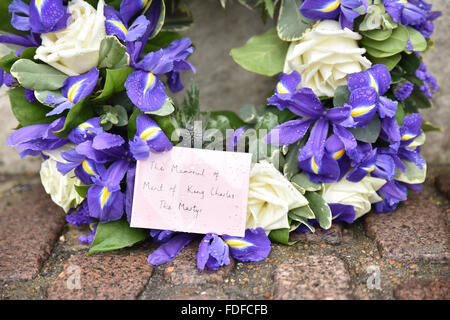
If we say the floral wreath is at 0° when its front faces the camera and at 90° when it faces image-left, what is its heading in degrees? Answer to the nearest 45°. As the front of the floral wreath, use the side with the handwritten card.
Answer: approximately 0°

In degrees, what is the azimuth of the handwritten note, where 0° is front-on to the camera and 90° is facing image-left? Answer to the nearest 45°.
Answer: approximately 0°
